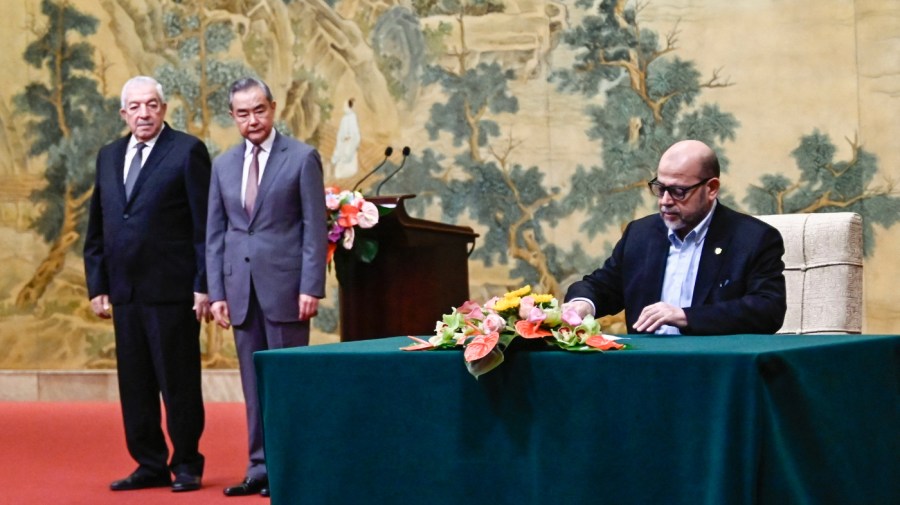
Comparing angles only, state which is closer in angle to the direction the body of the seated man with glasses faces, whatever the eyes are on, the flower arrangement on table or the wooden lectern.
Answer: the flower arrangement on table

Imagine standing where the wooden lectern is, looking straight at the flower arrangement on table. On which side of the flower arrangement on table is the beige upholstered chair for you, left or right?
left

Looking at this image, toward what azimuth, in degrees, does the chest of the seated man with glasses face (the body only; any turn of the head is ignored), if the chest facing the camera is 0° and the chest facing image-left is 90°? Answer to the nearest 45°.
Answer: approximately 45°

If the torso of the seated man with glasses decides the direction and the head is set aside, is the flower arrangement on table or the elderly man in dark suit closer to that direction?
the flower arrangement on table

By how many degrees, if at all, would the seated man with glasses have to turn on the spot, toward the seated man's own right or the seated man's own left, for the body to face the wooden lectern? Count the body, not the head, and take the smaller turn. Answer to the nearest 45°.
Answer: approximately 90° to the seated man's own right
